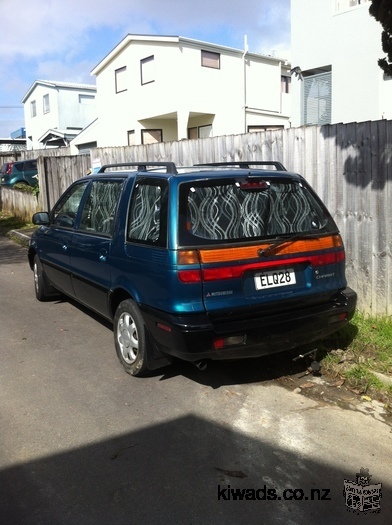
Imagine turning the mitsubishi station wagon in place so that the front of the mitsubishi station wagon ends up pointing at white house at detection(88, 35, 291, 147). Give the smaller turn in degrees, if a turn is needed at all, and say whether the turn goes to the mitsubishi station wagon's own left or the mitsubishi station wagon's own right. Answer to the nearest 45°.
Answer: approximately 45° to the mitsubishi station wagon's own right

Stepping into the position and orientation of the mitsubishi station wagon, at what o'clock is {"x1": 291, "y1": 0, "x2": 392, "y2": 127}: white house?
The white house is roughly at 2 o'clock from the mitsubishi station wagon.

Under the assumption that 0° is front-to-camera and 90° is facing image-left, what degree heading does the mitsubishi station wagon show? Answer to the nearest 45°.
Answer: approximately 135°
